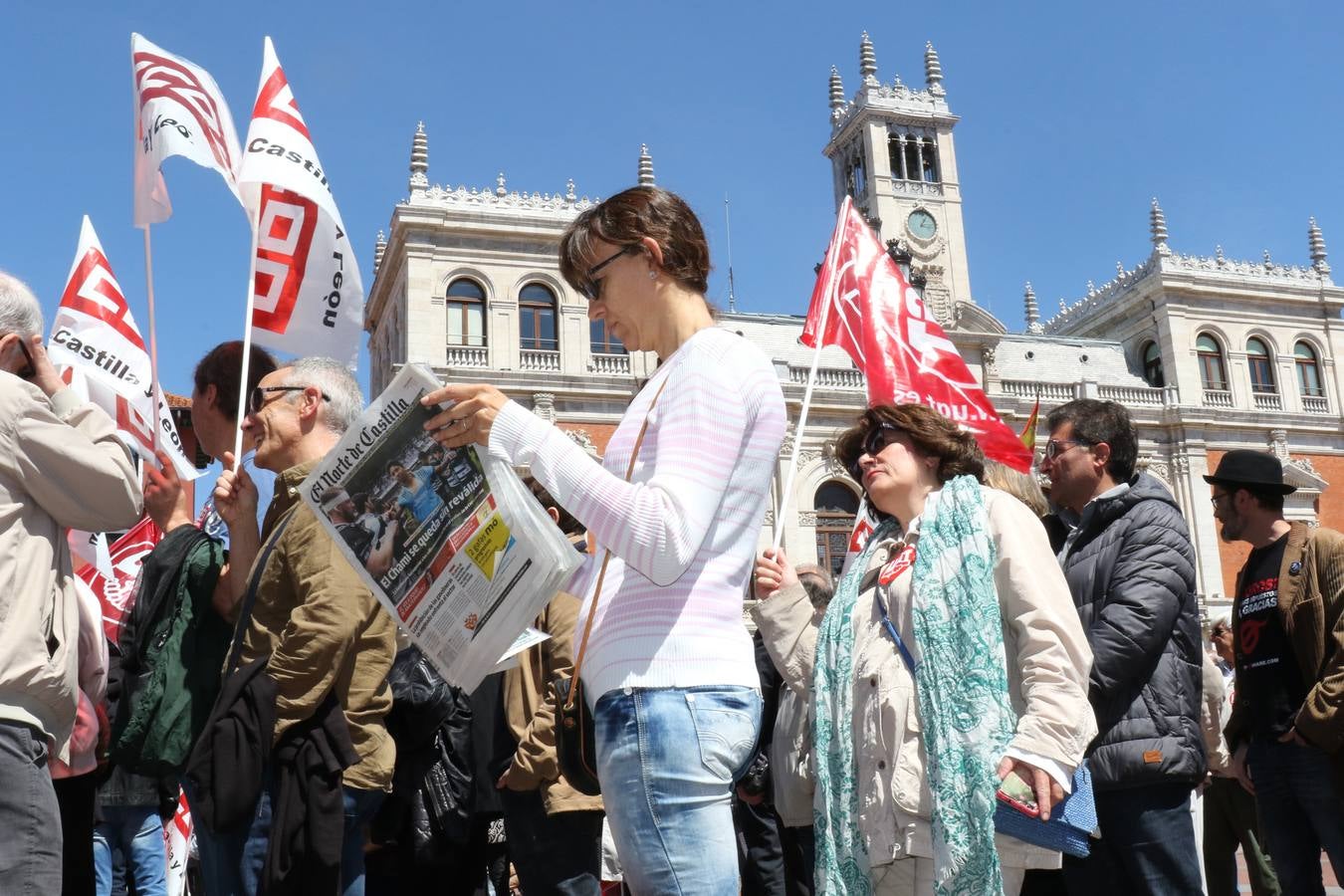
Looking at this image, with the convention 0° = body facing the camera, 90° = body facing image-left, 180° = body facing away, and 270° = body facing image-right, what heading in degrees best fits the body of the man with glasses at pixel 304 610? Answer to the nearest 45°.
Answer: approximately 90°

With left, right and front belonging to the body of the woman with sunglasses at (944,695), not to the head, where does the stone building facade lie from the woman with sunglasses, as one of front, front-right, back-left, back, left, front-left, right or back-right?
back-right

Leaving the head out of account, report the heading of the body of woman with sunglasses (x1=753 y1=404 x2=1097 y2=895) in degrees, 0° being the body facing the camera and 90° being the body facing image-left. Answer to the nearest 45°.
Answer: approximately 45°

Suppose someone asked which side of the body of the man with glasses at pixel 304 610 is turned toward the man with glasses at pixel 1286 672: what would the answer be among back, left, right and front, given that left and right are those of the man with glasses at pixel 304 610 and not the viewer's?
back

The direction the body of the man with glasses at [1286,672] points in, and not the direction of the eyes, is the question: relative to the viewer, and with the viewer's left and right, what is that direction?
facing the viewer and to the left of the viewer

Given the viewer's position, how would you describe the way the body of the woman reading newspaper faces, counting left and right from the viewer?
facing to the left of the viewer

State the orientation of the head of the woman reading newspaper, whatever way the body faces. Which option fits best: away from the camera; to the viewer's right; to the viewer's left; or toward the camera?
to the viewer's left

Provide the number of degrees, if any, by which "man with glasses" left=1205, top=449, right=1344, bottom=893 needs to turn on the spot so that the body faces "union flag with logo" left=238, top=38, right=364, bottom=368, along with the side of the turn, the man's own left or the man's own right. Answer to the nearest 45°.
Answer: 0° — they already face it

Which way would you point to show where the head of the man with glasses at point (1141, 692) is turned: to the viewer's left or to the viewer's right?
to the viewer's left
